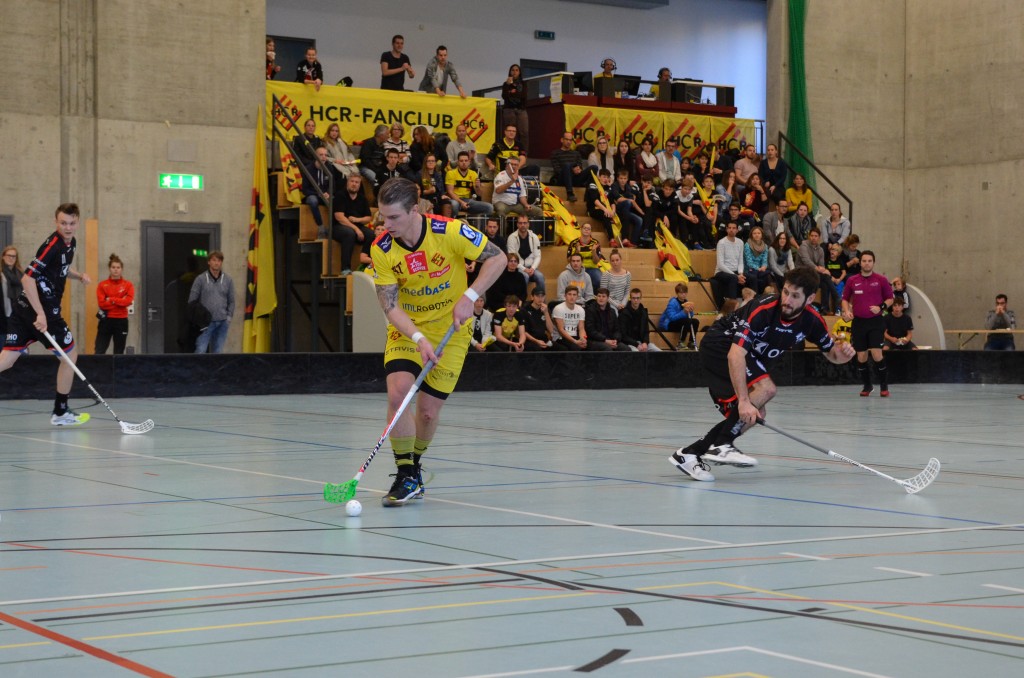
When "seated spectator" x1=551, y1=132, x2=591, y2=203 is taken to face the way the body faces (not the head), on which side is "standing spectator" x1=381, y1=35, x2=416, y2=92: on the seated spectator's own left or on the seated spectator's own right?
on the seated spectator's own right

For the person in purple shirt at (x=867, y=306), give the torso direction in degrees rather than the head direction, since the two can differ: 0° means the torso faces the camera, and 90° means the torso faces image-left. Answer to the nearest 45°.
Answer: approximately 0°

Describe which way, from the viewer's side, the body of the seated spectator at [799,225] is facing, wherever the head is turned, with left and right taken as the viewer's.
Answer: facing the viewer

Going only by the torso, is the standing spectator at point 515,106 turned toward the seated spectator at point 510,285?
yes

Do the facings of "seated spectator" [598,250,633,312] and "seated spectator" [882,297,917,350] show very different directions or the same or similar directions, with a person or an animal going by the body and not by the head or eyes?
same or similar directions

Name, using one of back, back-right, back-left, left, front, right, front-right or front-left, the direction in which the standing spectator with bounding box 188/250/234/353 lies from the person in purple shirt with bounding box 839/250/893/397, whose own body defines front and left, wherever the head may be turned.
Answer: right

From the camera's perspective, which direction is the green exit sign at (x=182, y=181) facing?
toward the camera

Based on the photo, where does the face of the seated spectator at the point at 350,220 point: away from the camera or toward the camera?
toward the camera

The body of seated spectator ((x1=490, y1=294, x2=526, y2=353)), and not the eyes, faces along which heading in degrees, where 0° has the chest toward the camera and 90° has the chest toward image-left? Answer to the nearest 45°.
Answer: approximately 0°

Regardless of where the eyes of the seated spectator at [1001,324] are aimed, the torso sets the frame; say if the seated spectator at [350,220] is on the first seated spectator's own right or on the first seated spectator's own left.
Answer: on the first seated spectator's own right

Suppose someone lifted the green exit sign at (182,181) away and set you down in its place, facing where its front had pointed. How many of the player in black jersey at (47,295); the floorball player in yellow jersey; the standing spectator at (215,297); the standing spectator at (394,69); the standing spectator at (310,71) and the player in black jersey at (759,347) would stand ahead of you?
4

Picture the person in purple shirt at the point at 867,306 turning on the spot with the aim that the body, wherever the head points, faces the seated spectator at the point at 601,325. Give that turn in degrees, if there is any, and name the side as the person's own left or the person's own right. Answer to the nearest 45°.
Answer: approximately 90° to the person's own right

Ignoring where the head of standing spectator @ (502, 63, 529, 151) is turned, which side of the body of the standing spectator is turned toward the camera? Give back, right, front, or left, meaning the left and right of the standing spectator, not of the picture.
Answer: front

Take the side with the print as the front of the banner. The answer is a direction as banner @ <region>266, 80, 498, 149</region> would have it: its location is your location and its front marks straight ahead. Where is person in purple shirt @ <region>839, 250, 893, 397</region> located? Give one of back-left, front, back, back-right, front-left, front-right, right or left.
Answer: front-left

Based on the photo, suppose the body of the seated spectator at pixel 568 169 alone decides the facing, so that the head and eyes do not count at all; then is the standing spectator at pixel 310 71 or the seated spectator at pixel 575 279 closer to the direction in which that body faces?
the seated spectator

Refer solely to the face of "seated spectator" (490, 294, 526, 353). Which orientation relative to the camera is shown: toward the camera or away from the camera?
toward the camera

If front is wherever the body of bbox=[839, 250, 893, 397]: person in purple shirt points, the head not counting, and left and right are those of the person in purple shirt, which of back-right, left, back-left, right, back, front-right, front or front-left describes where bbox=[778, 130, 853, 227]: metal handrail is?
back
